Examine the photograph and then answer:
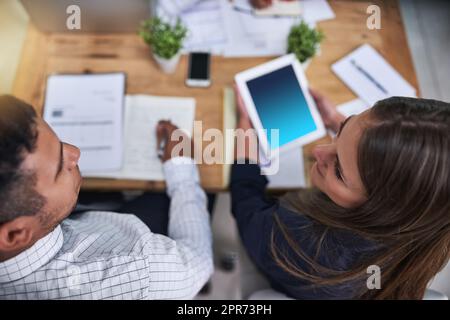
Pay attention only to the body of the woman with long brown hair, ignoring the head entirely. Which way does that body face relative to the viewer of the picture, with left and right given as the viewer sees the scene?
facing away from the viewer and to the left of the viewer

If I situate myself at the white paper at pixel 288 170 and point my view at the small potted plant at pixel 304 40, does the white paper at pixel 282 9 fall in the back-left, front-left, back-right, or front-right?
front-left

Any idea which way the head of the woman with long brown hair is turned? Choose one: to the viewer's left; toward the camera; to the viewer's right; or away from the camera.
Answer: to the viewer's left
